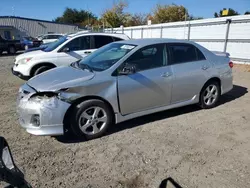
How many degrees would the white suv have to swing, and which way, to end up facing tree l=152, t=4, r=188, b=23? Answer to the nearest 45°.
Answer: approximately 180°

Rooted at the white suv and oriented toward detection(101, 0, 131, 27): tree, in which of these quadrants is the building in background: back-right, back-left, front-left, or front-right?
front-left

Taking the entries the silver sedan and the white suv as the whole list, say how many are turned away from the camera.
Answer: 0

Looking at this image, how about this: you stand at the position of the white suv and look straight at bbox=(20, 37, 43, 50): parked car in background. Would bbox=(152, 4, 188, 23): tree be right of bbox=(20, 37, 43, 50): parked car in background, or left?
right

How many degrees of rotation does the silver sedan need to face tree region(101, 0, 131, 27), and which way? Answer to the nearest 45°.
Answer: approximately 135° to its right

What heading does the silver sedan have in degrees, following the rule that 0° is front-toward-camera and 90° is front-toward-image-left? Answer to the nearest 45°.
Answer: approximately 45°

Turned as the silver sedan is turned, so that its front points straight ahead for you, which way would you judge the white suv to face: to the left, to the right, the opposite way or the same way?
the same way

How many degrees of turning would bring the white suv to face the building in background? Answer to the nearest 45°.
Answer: approximately 135° to its right

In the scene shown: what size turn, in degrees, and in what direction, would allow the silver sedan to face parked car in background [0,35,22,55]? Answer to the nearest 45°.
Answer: approximately 90° to its right

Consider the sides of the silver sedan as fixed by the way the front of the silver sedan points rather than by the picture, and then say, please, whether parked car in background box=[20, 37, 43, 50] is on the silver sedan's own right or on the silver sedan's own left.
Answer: on the silver sedan's own right

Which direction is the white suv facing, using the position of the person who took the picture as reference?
facing the viewer and to the left of the viewer
